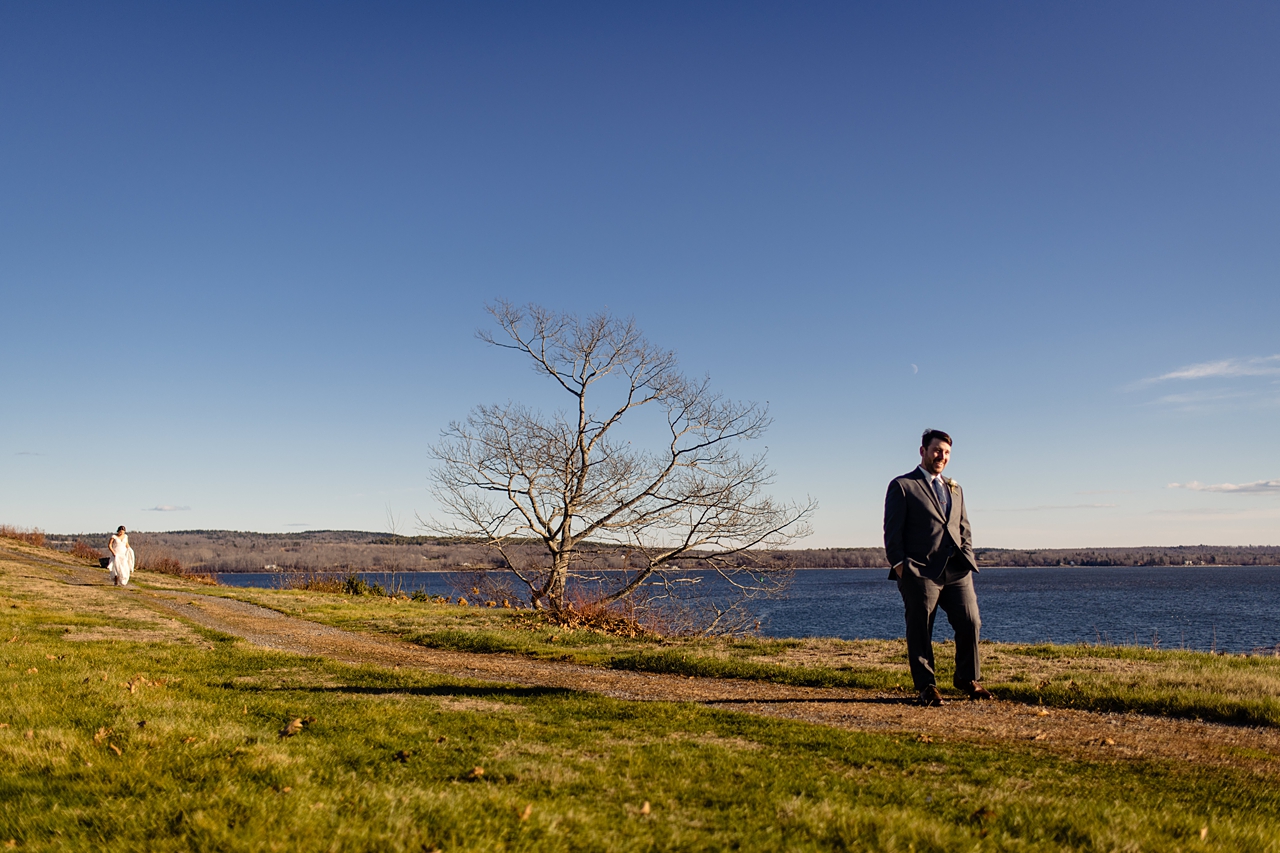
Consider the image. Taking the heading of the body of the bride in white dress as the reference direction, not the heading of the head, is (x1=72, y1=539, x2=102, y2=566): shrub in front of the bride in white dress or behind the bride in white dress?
behind

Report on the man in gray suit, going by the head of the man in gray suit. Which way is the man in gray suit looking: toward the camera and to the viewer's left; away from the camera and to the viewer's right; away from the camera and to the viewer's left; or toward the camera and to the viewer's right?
toward the camera and to the viewer's right

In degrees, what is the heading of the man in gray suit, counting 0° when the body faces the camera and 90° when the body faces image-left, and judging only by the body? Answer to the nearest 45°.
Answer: approximately 315°

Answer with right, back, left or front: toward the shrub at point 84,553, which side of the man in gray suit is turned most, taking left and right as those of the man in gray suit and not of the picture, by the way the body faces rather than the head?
back
